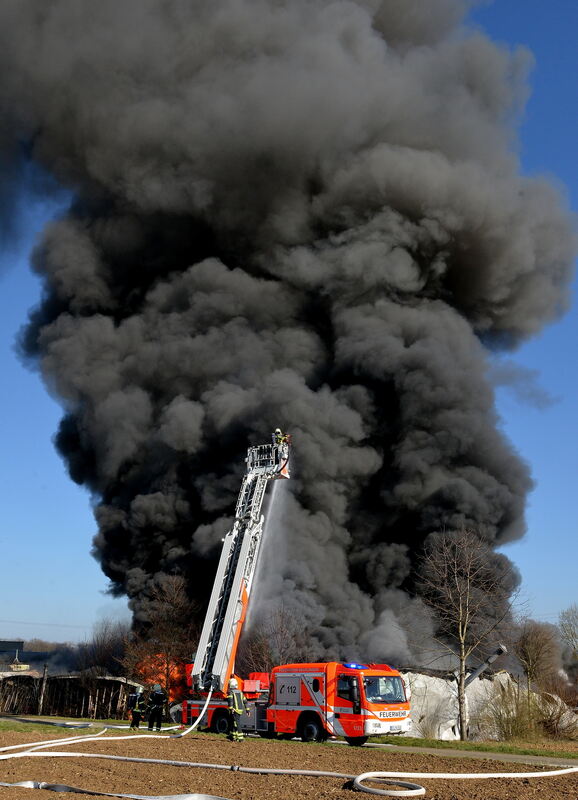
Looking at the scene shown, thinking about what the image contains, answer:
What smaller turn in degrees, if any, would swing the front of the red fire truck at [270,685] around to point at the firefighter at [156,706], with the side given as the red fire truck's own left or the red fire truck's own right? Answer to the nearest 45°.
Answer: approximately 135° to the red fire truck's own right

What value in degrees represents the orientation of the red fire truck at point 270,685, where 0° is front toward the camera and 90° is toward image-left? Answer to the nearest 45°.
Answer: approximately 315°

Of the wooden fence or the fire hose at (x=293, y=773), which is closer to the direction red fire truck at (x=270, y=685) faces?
the fire hose

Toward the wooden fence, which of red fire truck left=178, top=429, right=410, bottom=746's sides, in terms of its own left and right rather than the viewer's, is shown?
back

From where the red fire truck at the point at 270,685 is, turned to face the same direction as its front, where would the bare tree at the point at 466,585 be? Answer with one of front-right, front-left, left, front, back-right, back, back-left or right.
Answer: left

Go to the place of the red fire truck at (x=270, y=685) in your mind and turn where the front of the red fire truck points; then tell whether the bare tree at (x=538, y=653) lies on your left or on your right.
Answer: on your left

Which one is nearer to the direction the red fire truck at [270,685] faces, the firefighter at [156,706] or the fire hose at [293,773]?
the fire hose
